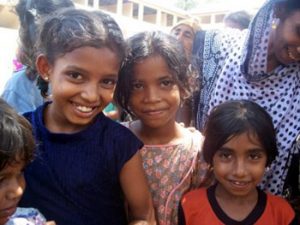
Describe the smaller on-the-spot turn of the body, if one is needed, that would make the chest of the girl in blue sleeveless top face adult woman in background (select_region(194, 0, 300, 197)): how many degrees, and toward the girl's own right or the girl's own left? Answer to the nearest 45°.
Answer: approximately 90° to the girl's own left

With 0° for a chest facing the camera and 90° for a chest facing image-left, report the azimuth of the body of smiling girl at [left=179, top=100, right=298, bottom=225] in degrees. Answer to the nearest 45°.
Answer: approximately 0°

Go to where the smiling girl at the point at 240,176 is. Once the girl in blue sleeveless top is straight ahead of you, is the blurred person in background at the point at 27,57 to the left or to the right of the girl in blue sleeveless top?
right

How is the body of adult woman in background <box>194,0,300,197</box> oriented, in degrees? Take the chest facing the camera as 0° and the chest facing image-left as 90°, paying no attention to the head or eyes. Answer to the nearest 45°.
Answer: approximately 315°

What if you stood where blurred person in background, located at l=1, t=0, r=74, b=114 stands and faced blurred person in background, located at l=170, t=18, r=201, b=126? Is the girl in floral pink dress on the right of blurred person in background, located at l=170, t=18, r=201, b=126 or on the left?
right

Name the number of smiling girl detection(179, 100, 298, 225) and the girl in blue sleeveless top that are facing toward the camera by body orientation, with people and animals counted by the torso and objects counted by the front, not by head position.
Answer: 2

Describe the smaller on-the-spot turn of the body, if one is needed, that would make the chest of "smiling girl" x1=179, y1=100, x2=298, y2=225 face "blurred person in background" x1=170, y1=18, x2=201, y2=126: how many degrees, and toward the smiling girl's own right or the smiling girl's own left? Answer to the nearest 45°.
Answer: approximately 135° to the smiling girl's own right

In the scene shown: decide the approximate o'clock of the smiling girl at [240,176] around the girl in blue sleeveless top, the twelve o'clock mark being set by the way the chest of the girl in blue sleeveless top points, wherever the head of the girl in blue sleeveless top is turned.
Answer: The smiling girl is roughly at 9 o'clock from the girl in blue sleeveless top.

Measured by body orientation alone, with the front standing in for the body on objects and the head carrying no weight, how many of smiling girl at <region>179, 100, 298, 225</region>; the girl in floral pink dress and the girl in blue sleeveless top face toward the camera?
3

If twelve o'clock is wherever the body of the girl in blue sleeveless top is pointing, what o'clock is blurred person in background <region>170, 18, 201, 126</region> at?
The blurred person in background is roughly at 7 o'clock from the girl in blue sleeveless top.
